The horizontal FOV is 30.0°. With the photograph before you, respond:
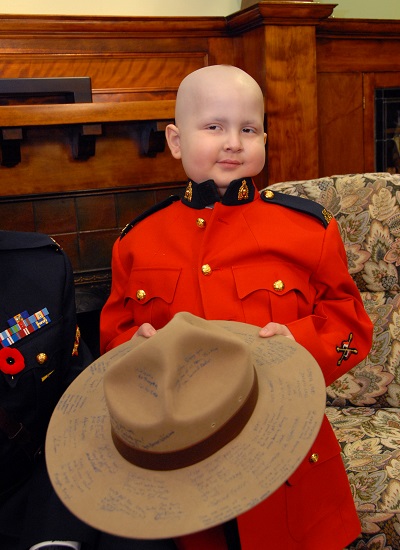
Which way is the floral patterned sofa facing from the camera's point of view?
toward the camera

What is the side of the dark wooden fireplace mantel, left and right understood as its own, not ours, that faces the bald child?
front

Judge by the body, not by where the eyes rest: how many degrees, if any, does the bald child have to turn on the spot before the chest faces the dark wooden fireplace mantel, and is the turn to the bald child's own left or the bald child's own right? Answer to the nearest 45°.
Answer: approximately 180°

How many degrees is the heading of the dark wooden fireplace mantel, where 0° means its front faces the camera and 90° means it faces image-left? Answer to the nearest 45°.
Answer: approximately 0°

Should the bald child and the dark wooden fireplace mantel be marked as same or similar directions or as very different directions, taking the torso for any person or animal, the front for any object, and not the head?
same or similar directions

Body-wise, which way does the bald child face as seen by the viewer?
toward the camera

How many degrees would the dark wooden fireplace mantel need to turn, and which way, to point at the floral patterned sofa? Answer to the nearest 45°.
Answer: approximately 45° to its left

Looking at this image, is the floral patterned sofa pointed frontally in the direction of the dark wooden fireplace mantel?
no

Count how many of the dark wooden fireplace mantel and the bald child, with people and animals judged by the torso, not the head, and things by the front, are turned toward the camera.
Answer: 2

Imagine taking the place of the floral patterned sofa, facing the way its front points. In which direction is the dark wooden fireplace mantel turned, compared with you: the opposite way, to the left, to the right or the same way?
the same way
